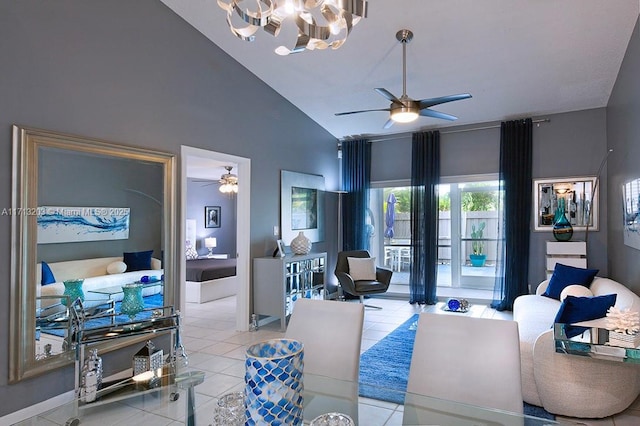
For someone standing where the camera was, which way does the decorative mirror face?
facing the viewer and to the right of the viewer

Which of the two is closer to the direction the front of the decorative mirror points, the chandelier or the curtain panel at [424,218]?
the chandelier

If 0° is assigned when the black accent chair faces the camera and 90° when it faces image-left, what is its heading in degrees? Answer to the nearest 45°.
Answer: approximately 315°

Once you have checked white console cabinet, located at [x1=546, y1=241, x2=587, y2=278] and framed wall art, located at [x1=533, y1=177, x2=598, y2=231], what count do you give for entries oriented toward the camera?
2

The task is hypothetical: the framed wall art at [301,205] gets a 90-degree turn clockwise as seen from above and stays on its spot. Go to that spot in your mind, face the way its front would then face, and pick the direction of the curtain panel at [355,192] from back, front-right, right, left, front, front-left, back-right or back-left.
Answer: back

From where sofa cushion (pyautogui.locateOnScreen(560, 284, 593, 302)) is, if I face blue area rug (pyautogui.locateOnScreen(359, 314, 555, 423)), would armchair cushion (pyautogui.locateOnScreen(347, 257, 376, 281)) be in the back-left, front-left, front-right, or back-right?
front-right

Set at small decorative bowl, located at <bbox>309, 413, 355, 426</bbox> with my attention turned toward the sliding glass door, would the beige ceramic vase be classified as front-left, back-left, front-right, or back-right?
front-left

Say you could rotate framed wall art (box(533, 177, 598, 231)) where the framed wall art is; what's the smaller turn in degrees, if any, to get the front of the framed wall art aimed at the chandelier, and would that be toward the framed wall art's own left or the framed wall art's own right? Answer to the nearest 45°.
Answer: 0° — it already faces it

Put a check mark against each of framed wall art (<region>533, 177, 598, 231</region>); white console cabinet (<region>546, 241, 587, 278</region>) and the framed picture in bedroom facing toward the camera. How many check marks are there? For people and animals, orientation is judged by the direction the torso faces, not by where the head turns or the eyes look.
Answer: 3

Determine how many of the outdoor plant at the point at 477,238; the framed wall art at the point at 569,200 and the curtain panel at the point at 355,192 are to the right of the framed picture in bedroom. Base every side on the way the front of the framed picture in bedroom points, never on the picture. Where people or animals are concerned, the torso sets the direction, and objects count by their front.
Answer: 0

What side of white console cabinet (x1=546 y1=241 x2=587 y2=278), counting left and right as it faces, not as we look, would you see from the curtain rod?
right

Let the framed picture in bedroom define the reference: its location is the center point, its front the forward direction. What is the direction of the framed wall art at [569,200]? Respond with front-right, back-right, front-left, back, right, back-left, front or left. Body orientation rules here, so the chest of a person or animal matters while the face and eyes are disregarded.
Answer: front-left

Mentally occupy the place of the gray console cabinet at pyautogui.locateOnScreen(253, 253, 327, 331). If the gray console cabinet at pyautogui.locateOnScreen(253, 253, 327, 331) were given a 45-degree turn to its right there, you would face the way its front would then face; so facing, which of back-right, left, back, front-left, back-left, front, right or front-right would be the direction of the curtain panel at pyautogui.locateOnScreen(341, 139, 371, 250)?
back-left

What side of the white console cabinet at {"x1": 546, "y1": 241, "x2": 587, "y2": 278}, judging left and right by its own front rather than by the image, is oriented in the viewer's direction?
front

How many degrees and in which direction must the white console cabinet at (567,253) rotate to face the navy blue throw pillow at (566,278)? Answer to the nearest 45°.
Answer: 0° — it already faces it

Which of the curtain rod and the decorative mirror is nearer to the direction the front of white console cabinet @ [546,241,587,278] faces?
the decorative mirror

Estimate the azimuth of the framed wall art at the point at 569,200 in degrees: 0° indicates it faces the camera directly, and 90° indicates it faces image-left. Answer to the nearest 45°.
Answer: approximately 0°

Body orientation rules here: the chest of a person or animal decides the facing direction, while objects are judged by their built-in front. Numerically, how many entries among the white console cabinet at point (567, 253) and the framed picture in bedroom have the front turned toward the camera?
2
